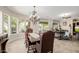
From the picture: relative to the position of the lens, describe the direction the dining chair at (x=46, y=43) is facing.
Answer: facing away from the viewer and to the left of the viewer

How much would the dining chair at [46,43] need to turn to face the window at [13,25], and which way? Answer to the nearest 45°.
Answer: approximately 45° to its left

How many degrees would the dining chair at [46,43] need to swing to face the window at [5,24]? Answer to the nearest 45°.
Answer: approximately 45° to its left
